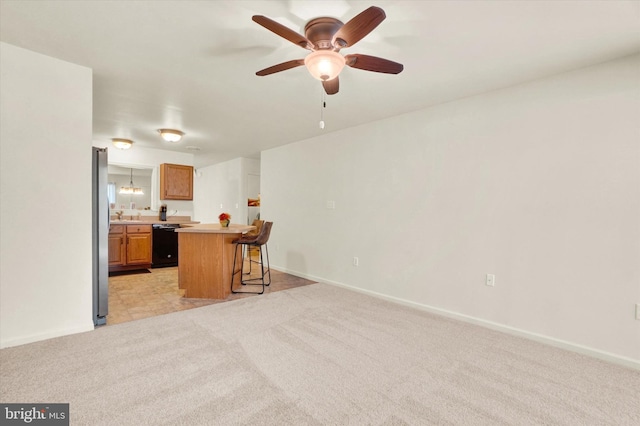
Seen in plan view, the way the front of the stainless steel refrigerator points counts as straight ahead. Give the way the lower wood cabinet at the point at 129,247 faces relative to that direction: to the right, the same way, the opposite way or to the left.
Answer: to the right

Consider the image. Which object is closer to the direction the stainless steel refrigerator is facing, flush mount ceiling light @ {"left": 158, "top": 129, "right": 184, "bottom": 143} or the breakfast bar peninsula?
the breakfast bar peninsula

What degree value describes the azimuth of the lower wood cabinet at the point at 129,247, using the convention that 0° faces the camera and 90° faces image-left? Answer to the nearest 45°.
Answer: approximately 0°

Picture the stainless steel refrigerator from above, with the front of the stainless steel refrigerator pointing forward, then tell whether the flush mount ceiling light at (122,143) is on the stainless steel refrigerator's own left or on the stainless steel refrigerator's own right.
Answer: on the stainless steel refrigerator's own left

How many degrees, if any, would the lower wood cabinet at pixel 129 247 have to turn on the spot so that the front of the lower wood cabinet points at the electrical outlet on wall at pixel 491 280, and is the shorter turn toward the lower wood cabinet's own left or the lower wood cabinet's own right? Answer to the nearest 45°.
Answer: approximately 45° to the lower wood cabinet's own left

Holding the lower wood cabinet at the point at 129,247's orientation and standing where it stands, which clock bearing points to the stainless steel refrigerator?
The stainless steel refrigerator is roughly at 12 o'clock from the lower wood cabinet.

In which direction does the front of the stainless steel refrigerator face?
to the viewer's right

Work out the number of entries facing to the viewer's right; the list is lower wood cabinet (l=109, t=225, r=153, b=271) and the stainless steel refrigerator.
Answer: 1

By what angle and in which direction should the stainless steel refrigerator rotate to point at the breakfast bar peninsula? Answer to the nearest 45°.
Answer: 0° — it already faces it

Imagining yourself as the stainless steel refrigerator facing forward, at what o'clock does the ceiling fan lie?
The ceiling fan is roughly at 2 o'clock from the stainless steel refrigerator.
